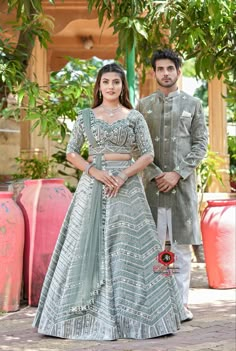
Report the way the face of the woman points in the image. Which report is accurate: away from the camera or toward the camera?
toward the camera

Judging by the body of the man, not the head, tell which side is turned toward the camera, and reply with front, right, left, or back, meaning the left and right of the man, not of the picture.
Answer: front

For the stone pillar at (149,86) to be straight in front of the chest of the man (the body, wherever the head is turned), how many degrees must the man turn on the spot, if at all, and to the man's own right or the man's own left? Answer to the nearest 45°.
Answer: approximately 180°

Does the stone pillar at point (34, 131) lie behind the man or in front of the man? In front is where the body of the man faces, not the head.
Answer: behind

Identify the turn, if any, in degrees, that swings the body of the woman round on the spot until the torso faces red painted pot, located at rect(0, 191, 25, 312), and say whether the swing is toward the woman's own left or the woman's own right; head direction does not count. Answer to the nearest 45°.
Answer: approximately 135° to the woman's own right

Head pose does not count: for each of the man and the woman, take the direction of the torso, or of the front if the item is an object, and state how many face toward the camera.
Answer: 2

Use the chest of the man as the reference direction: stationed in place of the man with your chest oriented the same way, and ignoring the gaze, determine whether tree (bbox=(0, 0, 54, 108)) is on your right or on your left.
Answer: on your right

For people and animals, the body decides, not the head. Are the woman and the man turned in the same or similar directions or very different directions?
same or similar directions

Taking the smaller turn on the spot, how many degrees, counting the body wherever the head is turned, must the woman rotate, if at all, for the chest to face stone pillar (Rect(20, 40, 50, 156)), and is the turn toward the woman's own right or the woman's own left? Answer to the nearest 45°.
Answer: approximately 180°

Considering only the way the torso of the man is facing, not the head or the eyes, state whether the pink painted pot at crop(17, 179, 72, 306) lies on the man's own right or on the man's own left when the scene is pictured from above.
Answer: on the man's own right
